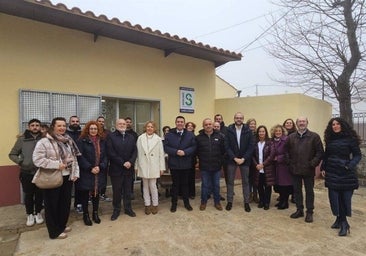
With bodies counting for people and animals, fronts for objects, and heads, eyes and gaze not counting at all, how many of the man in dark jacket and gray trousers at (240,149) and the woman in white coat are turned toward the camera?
2

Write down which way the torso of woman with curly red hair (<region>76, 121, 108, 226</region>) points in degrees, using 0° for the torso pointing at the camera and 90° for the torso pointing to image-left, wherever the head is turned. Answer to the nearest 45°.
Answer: approximately 0°

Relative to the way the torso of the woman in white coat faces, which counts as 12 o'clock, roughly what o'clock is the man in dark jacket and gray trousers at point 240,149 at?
The man in dark jacket and gray trousers is roughly at 9 o'clock from the woman in white coat.

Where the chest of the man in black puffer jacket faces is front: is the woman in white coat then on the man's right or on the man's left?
on the man's right

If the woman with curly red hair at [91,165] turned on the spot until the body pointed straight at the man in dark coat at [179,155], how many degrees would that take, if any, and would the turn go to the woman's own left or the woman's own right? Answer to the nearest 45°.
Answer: approximately 90° to the woman's own left

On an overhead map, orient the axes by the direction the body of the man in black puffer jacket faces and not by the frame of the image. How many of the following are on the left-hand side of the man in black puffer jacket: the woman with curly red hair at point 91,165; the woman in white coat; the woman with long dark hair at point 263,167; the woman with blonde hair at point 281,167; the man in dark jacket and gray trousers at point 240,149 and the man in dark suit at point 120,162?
3

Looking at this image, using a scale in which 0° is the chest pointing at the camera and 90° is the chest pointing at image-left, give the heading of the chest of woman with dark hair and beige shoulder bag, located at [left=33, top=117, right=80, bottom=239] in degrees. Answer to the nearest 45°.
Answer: approximately 315°

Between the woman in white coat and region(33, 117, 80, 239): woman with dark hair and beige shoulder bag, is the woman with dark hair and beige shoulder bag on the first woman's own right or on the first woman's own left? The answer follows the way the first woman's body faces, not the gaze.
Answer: on the first woman's own right

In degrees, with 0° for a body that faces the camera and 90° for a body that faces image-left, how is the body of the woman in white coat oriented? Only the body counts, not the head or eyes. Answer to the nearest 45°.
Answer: approximately 0°

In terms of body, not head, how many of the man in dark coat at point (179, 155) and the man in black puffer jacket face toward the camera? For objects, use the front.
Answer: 2
